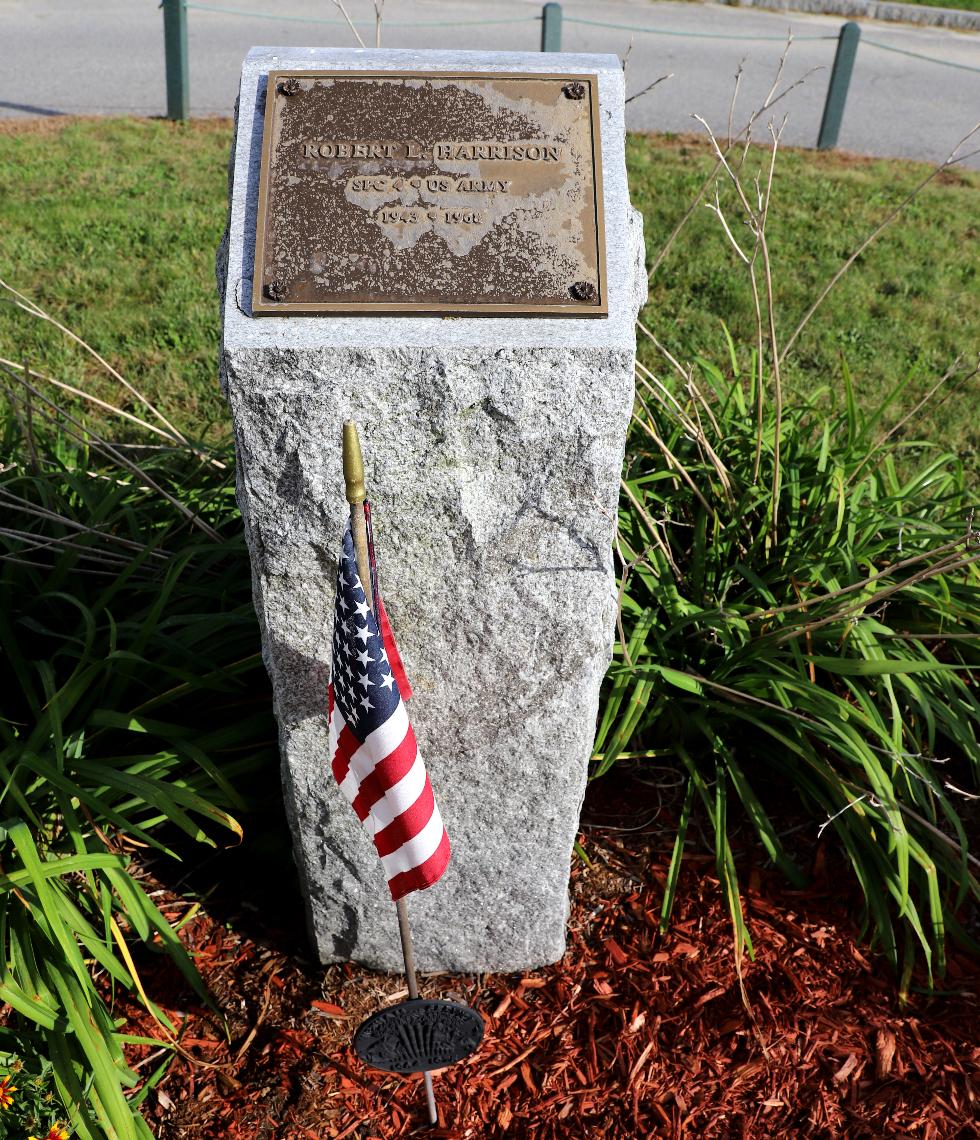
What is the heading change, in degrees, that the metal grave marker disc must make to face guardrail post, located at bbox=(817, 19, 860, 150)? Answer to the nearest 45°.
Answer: approximately 180°

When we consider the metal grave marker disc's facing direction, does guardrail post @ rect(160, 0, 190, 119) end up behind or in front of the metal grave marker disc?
behind

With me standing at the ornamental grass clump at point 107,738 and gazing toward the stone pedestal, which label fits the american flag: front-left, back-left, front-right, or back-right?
front-right

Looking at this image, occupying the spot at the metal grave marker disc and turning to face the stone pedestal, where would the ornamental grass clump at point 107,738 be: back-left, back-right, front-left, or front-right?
front-left

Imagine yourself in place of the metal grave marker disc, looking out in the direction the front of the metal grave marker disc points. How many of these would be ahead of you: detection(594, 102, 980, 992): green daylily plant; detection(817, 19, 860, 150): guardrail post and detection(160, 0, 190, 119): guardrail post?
0

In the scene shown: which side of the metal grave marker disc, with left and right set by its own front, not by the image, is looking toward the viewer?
front

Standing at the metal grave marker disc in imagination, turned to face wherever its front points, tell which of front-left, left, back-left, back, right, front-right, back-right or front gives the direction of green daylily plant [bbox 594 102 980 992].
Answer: back-left

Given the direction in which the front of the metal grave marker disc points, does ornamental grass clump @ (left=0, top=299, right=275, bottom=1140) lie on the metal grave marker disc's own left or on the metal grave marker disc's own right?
on the metal grave marker disc's own right

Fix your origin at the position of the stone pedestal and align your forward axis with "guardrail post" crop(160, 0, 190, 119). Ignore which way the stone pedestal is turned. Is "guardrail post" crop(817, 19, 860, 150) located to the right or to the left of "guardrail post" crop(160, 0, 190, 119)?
right
